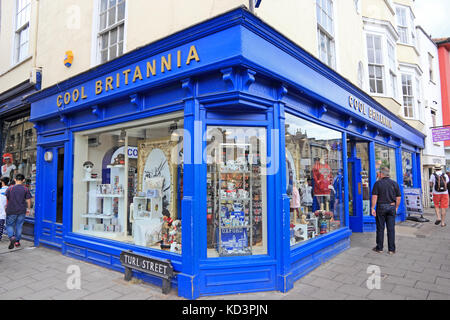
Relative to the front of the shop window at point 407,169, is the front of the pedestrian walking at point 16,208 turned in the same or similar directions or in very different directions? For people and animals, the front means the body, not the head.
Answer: very different directions

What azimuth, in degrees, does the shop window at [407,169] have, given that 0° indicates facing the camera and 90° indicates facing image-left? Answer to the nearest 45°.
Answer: approximately 315°

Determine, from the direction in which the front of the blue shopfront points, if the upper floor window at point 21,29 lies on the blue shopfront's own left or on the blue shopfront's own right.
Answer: on the blue shopfront's own right
